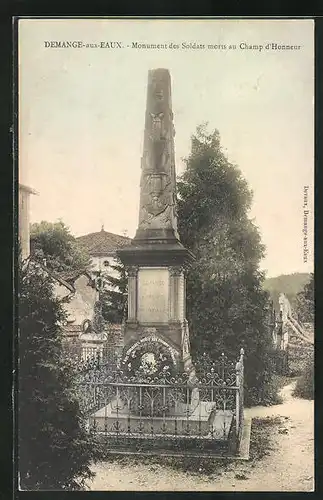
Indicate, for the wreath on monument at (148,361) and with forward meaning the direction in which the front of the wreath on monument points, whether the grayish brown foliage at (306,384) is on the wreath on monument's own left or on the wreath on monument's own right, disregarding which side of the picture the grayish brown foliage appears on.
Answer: on the wreath on monument's own left

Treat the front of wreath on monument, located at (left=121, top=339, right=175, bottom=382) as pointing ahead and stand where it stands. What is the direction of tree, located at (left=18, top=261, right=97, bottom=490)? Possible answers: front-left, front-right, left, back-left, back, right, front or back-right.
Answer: front-right

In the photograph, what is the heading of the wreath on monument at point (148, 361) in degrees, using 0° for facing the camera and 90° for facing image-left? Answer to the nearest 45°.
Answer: approximately 0°
